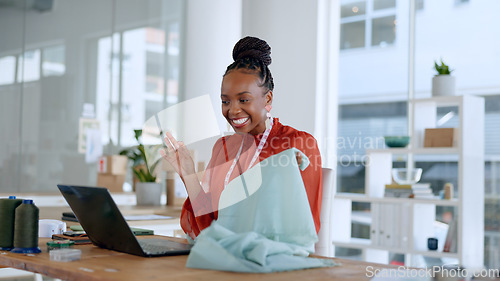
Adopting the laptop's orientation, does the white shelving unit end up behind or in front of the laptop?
in front

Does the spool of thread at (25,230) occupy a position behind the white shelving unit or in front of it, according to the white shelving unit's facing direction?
in front

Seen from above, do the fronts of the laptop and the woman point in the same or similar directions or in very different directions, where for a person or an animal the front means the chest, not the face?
very different directions

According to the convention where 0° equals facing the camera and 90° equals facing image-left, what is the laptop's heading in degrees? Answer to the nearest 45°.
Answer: approximately 225°

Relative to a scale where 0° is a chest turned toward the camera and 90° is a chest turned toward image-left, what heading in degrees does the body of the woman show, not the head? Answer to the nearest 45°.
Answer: approximately 45°

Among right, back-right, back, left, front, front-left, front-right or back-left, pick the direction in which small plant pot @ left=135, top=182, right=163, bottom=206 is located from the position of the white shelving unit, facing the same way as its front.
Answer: front

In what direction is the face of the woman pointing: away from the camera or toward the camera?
toward the camera

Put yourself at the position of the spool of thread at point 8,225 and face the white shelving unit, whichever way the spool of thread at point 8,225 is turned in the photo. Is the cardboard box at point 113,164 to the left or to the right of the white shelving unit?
left

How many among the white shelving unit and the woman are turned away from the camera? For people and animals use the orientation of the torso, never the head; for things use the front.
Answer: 0

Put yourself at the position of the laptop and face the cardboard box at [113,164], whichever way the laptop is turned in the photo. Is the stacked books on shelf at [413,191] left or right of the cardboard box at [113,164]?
right

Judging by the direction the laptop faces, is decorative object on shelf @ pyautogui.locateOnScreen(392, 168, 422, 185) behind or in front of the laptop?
in front

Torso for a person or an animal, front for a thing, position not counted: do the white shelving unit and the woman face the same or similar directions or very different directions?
same or similar directions

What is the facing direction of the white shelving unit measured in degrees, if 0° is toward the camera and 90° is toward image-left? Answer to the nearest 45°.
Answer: approximately 45°

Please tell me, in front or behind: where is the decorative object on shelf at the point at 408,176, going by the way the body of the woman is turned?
behind
